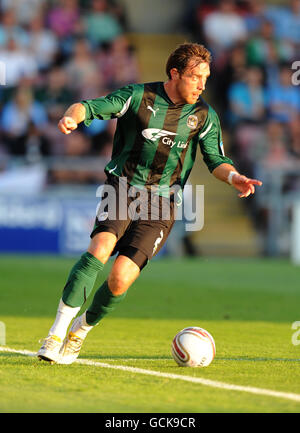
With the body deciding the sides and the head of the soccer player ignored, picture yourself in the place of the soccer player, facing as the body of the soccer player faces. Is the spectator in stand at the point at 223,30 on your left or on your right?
on your left

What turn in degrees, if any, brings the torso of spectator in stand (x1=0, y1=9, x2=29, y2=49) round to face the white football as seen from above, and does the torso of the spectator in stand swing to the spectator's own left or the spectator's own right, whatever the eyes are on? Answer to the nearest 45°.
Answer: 0° — they already face it

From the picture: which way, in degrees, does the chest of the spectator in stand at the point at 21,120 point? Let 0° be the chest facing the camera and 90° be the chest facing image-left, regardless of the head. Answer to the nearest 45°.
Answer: approximately 0°
